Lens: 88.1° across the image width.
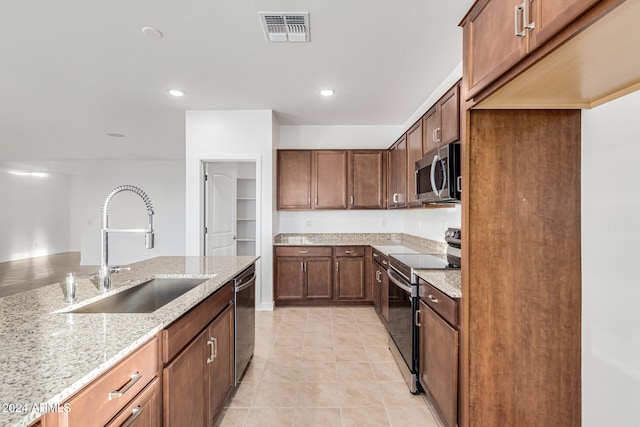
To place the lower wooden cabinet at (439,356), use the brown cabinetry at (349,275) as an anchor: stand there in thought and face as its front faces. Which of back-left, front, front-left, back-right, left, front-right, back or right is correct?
front

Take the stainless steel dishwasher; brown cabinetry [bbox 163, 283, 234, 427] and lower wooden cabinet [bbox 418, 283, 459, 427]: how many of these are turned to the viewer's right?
2

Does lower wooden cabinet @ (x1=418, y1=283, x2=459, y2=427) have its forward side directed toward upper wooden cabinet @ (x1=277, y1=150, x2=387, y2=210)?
no

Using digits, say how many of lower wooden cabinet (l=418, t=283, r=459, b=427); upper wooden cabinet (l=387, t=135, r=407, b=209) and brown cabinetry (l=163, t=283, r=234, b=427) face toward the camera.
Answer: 0

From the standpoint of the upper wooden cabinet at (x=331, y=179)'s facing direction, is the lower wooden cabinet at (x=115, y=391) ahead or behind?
ahead

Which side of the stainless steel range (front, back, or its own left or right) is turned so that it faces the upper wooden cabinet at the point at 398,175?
right

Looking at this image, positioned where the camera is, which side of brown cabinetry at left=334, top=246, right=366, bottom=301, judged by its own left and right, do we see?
front

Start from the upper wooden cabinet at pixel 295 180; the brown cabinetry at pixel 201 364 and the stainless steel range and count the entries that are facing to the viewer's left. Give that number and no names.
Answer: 1

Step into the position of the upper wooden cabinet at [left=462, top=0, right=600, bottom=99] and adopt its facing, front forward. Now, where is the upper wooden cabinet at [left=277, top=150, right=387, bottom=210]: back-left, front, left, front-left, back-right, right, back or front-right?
right

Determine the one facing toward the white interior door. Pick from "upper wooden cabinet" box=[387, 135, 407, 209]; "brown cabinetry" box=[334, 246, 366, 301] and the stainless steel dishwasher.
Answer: the upper wooden cabinet

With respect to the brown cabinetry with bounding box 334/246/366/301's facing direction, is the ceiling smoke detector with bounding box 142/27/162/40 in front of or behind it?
in front

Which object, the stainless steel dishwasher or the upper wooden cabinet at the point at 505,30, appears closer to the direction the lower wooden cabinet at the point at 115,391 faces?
the upper wooden cabinet

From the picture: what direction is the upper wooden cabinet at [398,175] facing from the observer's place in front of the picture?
facing to the left of the viewer

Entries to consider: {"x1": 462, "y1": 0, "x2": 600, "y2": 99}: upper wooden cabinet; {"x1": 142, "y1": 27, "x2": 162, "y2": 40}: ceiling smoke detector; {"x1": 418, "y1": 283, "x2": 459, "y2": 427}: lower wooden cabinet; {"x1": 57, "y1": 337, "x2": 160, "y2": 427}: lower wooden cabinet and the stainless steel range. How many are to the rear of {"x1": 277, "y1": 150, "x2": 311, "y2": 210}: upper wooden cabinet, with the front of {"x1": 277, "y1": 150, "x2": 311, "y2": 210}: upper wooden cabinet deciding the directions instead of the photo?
0

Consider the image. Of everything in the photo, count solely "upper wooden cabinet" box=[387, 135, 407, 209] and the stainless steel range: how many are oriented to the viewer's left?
2

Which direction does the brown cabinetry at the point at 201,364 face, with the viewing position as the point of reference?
facing to the right of the viewer

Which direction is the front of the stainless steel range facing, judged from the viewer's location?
facing to the left of the viewer

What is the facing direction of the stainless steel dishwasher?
to the viewer's right

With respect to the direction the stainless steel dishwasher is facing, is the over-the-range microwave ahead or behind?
ahead
